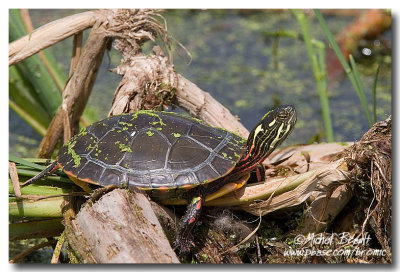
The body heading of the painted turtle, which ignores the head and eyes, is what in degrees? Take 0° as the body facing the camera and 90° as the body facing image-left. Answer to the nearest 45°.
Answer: approximately 270°

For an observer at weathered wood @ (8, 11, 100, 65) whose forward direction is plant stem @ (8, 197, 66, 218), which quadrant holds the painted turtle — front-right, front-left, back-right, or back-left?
front-left

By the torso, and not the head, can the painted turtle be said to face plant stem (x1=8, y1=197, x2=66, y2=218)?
no

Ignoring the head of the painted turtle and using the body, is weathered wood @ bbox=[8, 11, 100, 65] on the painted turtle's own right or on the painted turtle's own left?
on the painted turtle's own left
